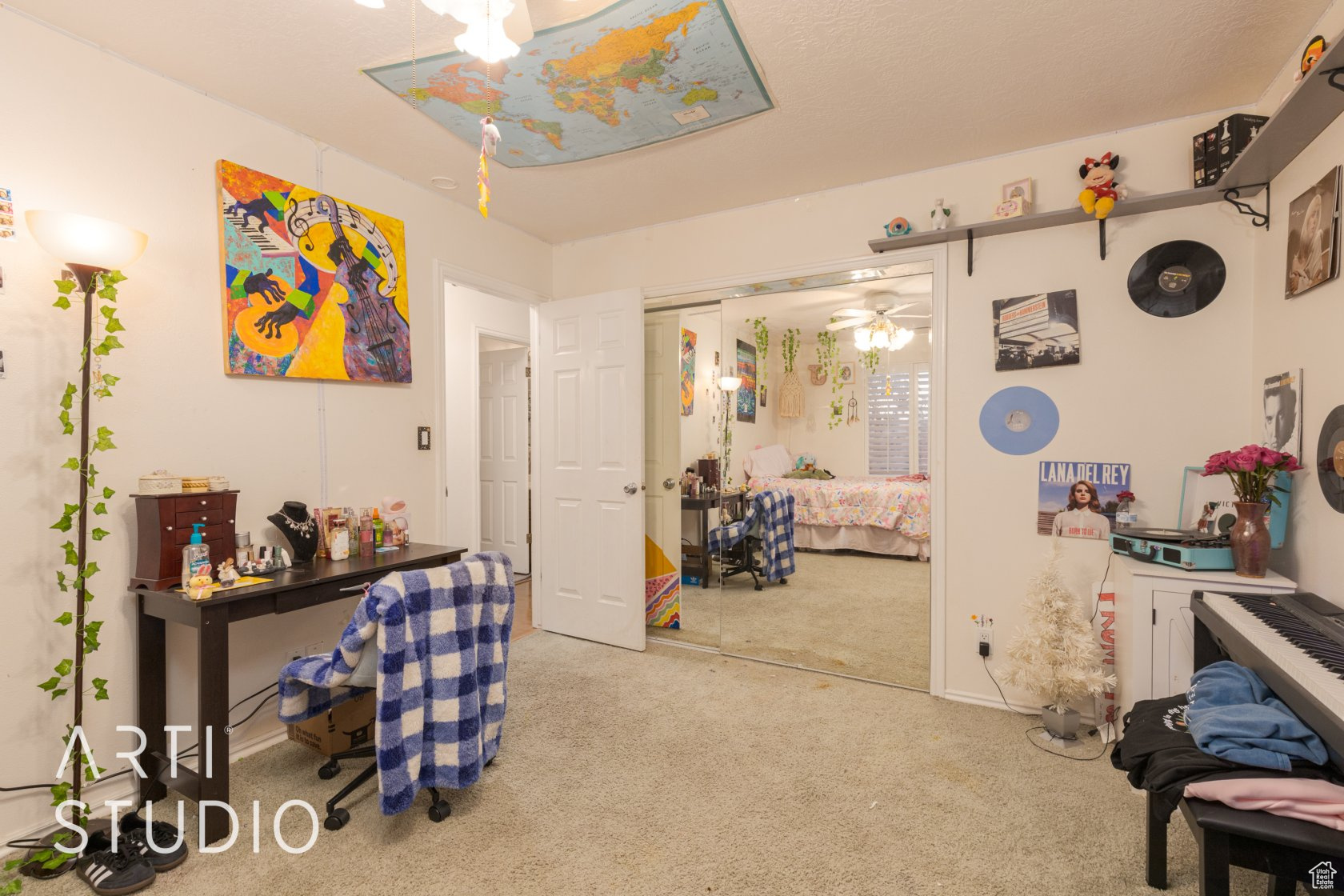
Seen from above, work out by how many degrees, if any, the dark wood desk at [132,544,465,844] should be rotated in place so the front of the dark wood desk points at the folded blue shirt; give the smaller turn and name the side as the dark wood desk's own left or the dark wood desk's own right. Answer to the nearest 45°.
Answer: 0° — it already faces it

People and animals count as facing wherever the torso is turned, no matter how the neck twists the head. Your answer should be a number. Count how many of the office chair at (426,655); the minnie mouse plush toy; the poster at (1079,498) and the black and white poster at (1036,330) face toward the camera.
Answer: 3

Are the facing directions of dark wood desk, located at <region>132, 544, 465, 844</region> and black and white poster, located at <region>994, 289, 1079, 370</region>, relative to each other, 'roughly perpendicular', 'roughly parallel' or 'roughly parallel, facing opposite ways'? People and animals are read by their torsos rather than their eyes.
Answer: roughly perpendicular

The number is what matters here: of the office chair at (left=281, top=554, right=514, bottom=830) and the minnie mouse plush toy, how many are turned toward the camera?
1

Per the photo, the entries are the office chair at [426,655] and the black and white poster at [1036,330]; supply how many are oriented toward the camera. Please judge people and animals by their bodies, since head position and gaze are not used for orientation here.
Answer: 1

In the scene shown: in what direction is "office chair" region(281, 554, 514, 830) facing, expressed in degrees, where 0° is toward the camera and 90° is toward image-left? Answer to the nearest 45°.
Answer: approximately 135°

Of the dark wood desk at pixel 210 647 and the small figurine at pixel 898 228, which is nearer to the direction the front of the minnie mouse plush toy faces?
the dark wood desk

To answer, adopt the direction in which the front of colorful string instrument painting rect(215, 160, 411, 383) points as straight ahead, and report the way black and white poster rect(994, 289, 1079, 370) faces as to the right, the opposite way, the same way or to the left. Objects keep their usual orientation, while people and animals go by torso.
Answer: to the right

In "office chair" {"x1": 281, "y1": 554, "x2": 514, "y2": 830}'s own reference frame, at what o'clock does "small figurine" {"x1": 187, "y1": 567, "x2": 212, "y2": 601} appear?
The small figurine is roughly at 11 o'clock from the office chair.
